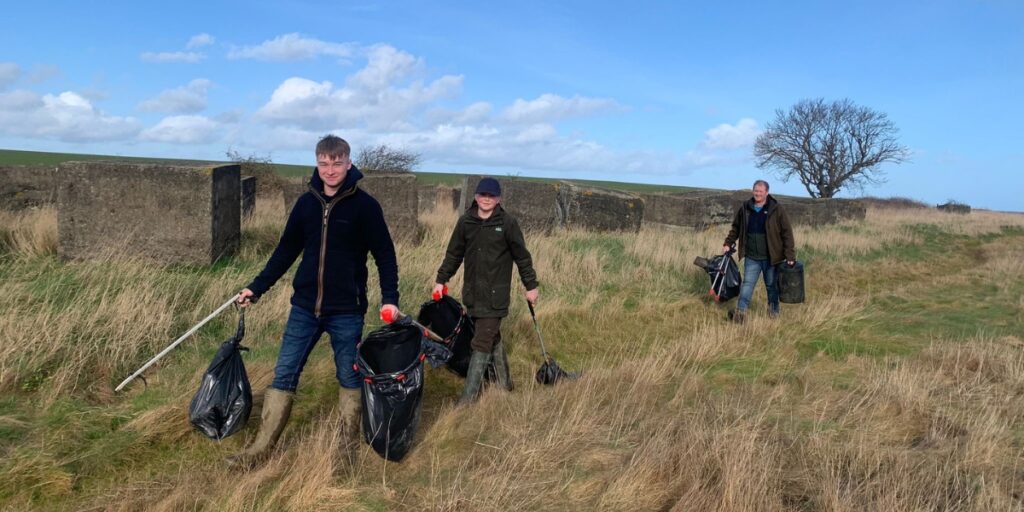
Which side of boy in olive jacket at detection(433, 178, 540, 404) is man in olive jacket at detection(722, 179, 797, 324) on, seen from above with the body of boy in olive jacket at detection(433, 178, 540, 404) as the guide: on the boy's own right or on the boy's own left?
on the boy's own left

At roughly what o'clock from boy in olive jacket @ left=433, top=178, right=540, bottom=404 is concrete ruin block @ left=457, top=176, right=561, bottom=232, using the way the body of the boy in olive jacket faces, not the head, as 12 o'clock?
The concrete ruin block is roughly at 6 o'clock from the boy in olive jacket.

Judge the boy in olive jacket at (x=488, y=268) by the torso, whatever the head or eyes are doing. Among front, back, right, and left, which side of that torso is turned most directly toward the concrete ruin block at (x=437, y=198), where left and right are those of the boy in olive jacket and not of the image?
back

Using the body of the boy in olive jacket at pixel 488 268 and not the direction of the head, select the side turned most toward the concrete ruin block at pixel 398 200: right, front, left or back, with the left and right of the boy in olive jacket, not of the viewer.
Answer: back

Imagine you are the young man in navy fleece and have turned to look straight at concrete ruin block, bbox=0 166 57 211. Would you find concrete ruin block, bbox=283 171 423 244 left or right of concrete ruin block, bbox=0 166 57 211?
right

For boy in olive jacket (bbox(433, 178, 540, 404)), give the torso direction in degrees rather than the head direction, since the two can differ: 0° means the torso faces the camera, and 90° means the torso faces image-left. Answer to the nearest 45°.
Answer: approximately 0°

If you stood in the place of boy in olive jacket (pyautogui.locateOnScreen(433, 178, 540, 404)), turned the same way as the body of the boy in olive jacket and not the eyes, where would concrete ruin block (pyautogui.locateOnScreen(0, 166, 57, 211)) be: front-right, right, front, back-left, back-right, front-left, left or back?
back-right

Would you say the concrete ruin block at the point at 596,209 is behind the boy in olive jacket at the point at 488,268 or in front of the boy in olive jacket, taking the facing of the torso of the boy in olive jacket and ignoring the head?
behind

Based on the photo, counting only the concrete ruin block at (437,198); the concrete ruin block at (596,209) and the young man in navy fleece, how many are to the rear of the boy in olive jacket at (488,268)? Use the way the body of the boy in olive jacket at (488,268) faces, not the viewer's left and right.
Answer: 2

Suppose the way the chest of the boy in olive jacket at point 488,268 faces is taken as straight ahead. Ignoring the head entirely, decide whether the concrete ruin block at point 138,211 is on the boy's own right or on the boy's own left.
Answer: on the boy's own right

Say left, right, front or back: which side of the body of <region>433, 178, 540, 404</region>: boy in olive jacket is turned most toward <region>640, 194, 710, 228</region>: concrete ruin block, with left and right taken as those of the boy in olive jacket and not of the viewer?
back
